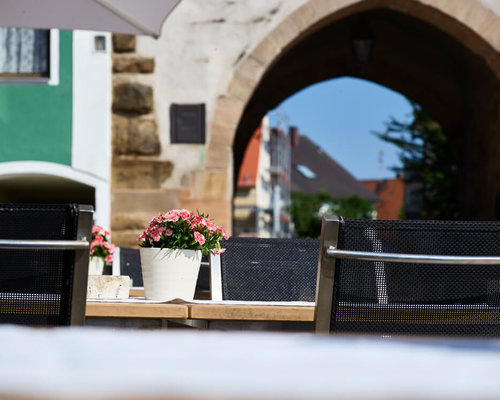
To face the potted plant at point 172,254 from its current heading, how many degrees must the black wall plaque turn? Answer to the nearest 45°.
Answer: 0° — it already faces it

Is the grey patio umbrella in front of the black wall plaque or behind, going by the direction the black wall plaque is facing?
in front

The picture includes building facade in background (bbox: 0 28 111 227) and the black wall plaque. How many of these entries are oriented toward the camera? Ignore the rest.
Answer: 2

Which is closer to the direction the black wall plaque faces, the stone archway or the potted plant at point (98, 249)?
the potted plant

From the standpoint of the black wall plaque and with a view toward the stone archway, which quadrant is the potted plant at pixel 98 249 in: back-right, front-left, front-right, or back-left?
back-right

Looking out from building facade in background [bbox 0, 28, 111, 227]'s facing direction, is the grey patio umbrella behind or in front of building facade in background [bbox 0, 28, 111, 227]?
in front

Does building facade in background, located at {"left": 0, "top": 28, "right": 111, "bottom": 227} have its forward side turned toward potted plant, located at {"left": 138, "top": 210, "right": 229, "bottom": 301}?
yes

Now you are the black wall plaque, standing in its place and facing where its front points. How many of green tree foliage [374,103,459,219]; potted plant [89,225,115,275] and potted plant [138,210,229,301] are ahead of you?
2

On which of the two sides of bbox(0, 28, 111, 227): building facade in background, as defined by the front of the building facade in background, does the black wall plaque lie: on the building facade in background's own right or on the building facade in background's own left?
on the building facade in background's own left

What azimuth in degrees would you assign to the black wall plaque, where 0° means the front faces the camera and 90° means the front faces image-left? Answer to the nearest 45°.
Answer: approximately 0°

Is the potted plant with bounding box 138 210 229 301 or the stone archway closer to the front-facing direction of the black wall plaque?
the potted plant

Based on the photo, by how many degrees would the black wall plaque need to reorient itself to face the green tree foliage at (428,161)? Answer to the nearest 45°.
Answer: approximately 135° to its left

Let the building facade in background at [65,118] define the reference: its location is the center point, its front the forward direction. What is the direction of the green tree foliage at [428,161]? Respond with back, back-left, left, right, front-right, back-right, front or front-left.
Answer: back-left

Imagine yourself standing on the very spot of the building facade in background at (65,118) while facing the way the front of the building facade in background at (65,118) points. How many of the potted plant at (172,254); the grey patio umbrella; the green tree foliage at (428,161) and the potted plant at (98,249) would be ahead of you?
3
